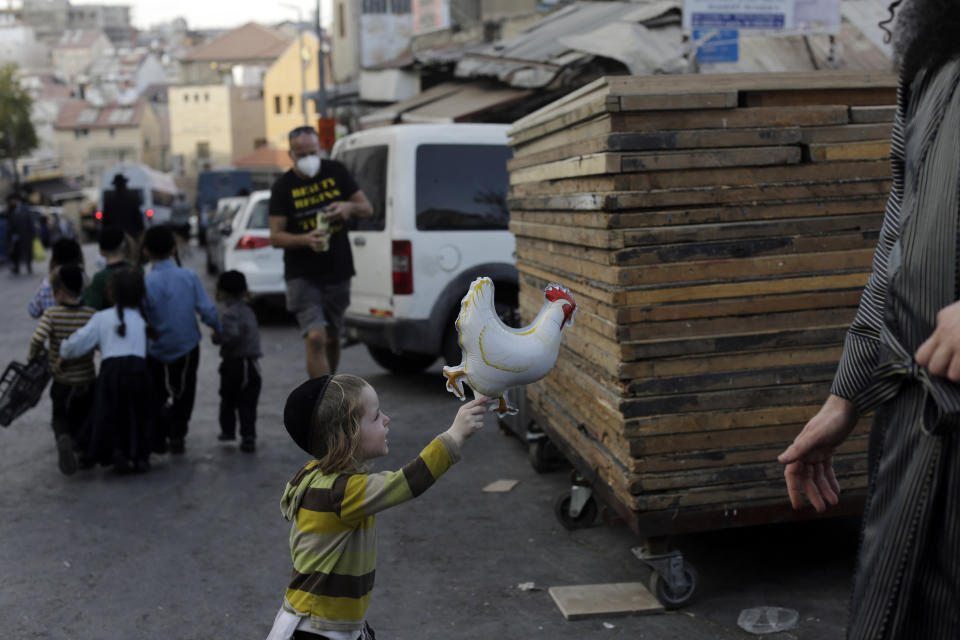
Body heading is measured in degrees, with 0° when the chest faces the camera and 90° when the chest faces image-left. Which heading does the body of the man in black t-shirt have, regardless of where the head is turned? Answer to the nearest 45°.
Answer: approximately 0°

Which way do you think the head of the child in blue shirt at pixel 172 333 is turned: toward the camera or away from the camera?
away from the camera

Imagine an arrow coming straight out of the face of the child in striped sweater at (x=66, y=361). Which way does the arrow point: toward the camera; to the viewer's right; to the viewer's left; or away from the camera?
away from the camera

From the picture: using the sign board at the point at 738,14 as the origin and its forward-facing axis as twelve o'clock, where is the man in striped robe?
The man in striped robe is roughly at 12 o'clock from the sign board.

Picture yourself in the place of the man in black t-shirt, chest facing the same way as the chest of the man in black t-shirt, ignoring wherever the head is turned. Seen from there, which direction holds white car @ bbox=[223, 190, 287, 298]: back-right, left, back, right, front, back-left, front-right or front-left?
back

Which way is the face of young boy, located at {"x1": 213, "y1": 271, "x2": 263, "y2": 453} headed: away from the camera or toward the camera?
away from the camera

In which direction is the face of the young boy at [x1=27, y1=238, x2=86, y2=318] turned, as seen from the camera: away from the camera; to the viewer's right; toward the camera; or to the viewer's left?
away from the camera

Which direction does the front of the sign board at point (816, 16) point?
toward the camera

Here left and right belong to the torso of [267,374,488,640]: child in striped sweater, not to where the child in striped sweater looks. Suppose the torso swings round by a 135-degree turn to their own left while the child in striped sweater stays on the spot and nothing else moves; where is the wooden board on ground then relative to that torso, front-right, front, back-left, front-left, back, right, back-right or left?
right

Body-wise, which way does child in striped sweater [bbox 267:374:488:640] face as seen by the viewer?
to the viewer's right

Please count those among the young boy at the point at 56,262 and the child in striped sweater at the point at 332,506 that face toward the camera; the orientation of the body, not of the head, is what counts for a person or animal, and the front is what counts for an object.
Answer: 0

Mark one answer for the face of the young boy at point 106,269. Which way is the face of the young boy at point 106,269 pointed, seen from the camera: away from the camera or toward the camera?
away from the camera

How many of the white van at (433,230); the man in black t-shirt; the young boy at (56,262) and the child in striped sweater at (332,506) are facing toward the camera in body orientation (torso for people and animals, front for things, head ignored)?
1

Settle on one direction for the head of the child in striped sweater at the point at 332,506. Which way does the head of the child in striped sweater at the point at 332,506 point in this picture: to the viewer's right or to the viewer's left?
to the viewer's right

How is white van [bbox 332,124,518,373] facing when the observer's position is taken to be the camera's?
facing away from the viewer and to the right of the viewer

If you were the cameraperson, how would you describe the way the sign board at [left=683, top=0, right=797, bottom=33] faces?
facing the viewer

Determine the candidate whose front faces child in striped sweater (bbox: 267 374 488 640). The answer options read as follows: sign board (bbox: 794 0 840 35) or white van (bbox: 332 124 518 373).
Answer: the sign board
